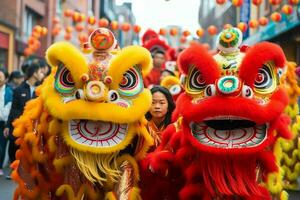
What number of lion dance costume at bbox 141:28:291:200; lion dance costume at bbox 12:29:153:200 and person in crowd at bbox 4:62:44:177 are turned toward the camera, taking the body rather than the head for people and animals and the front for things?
2

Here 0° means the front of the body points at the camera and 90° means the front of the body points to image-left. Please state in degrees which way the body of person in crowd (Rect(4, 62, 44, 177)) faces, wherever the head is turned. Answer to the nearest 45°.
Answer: approximately 270°

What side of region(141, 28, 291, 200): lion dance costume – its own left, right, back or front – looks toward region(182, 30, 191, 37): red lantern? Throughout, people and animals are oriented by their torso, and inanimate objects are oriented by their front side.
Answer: back

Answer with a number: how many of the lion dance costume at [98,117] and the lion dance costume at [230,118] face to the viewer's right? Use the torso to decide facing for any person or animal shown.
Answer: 0

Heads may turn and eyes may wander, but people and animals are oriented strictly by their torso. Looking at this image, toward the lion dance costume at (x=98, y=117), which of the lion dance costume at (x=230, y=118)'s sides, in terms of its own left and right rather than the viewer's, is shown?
right

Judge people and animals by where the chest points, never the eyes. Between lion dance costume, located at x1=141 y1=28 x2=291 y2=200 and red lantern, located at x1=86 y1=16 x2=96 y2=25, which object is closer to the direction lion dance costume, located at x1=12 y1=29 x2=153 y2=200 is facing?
the lion dance costume

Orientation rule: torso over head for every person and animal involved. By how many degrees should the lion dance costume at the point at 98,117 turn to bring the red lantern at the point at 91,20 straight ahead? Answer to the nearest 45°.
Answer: approximately 180°

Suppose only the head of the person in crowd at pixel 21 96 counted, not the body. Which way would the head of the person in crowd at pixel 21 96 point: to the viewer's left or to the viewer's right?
to the viewer's right
